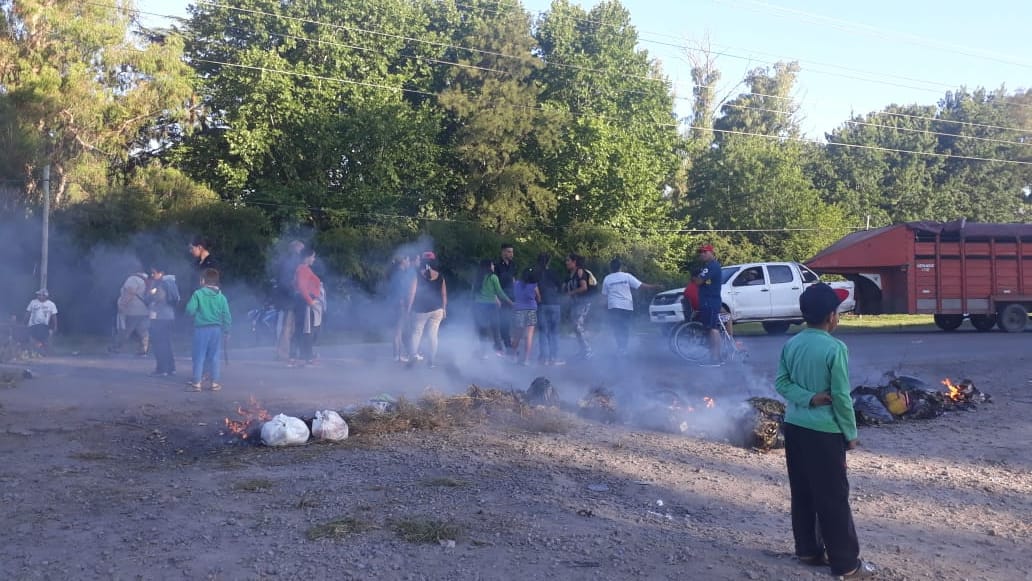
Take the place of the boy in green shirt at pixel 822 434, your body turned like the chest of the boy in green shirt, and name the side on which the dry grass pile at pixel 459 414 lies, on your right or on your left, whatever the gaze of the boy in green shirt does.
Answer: on your left

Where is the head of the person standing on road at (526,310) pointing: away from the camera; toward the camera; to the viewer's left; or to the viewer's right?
away from the camera

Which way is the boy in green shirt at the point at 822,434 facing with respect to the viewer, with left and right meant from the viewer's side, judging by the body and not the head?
facing away from the viewer and to the right of the viewer

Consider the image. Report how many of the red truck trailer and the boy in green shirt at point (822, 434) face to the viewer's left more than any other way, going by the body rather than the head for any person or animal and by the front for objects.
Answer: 1

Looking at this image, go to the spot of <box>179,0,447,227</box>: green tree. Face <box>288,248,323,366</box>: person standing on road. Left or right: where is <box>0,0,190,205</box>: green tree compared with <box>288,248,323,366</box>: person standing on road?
right

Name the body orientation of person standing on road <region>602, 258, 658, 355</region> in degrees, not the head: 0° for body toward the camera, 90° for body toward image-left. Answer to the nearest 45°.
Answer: approximately 180°

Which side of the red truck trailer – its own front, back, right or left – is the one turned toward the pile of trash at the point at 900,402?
left

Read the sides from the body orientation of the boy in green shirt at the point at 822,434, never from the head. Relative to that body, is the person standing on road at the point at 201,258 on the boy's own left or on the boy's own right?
on the boy's own left

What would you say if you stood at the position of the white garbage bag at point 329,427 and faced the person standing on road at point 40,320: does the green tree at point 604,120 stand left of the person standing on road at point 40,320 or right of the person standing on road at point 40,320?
right

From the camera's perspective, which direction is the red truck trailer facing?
to the viewer's left

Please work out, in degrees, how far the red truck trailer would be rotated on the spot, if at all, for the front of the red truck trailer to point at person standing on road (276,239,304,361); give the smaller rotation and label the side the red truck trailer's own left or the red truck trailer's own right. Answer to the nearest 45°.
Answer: approximately 45° to the red truck trailer's own left

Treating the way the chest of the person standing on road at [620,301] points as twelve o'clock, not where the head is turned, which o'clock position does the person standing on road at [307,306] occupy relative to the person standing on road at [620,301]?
the person standing on road at [307,306] is roughly at 8 o'clock from the person standing on road at [620,301].

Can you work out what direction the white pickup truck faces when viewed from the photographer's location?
facing to the left of the viewer
